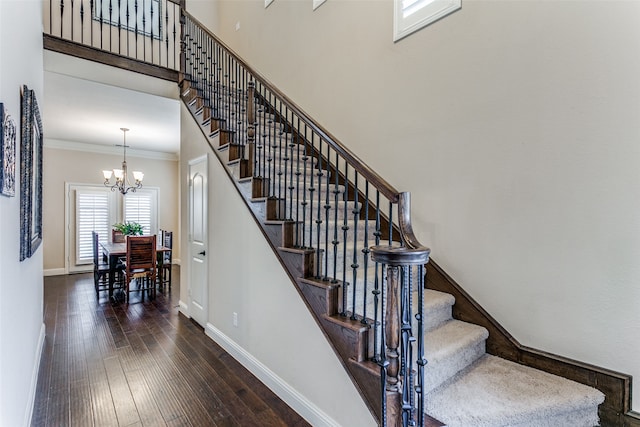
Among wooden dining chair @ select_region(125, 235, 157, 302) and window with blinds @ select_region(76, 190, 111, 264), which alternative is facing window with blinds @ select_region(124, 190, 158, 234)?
the wooden dining chair

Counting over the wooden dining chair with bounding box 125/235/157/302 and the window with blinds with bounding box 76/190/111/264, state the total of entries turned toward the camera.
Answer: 1

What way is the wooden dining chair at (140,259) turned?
away from the camera

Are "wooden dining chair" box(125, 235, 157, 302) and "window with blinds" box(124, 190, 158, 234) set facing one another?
yes

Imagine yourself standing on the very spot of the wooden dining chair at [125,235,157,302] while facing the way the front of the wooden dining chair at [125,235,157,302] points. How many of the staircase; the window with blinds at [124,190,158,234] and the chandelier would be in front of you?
2

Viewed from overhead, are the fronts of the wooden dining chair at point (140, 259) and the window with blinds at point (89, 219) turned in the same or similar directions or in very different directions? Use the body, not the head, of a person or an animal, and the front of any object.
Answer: very different directions

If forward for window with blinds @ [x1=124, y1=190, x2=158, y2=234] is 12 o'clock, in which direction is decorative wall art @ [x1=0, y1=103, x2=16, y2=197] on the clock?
The decorative wall art is roughly at 12 o'clock from the window with blinds.

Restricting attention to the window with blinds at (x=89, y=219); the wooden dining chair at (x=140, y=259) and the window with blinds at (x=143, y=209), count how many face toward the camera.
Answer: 2

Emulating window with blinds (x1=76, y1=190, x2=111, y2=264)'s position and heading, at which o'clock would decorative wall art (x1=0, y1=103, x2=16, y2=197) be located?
The decorative wall art is roughly at 12 o'clock from the window with blinds.

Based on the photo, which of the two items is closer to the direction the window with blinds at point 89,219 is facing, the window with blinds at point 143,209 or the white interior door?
the white interior door

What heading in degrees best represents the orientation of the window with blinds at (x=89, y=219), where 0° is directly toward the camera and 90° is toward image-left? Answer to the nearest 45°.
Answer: approximately 0°
